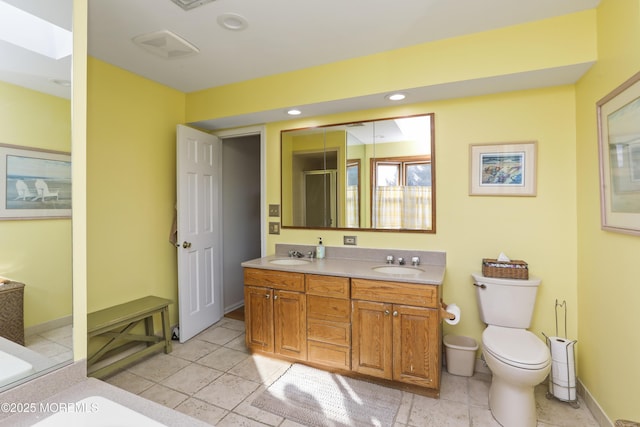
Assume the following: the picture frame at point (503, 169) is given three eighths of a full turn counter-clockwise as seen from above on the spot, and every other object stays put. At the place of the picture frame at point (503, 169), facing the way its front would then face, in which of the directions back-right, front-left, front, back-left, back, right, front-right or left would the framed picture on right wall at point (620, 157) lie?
right

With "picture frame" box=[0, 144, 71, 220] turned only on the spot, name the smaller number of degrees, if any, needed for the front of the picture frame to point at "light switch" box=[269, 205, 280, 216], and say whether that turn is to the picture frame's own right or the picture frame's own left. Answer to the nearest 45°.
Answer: approximately 90° to the picture frame's own left

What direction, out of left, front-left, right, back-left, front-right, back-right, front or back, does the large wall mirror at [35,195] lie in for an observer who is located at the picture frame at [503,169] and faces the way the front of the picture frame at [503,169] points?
front-right

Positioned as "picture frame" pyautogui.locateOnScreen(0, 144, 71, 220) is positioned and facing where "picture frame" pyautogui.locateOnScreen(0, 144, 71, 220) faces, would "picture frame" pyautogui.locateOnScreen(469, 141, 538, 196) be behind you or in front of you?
in front

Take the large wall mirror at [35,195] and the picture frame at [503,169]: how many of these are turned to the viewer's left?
0

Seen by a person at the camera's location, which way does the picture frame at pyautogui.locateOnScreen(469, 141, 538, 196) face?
facing the viewer

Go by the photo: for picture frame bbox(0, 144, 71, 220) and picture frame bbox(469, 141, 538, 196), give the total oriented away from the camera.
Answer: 0

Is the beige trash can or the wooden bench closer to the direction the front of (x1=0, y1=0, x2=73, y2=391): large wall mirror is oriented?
the beige trash can

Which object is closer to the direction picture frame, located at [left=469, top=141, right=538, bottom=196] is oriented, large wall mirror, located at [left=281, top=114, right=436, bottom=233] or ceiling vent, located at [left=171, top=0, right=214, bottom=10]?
the ceiling vent
